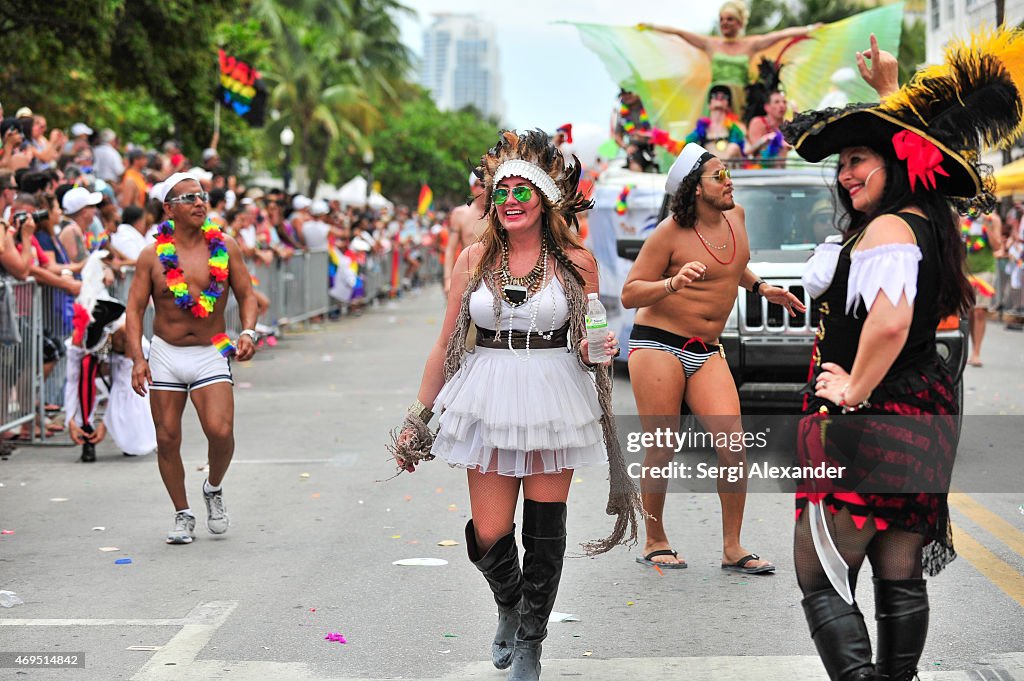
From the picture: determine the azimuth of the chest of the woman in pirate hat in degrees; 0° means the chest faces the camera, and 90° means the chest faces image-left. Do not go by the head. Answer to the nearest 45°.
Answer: approximately 90°

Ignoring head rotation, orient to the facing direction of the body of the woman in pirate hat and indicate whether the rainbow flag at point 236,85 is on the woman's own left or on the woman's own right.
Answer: on the woman's own right

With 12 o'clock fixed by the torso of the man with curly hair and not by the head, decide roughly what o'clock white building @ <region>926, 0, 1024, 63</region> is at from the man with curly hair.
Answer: The white building is roughly at 8 o'clock from the man with curly hair.

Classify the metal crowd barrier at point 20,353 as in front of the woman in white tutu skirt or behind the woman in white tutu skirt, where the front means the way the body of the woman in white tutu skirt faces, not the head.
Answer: behind

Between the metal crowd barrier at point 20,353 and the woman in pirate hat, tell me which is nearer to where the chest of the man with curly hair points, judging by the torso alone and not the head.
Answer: the woman in pirate hat

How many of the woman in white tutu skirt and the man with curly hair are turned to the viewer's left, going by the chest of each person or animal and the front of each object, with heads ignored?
0

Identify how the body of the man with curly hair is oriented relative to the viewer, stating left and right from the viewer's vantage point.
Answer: facing the viewer and to the right of the viewer

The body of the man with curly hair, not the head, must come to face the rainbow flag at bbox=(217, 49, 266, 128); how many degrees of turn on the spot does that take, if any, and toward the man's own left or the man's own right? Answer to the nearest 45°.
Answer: approximately 180°

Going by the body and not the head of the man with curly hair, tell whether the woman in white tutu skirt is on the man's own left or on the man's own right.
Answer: on the man's own right

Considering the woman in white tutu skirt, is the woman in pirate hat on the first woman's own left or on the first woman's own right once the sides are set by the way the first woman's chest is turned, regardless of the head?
on the first woman's own left

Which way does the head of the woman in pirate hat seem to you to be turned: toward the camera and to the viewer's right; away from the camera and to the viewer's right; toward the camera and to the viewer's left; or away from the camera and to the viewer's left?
toward the camera and to the viewer's left
